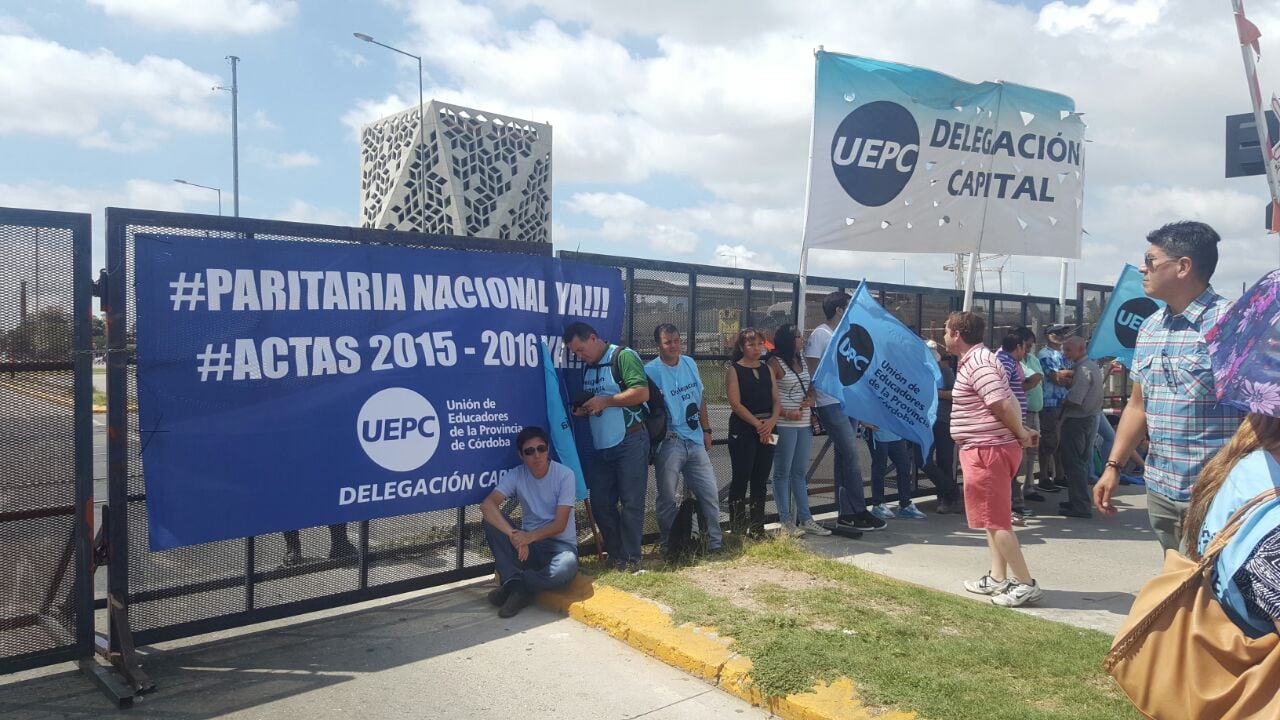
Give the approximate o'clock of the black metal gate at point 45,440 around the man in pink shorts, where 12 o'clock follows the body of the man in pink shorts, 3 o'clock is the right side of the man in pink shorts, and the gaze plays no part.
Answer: The black metal gate is roughly at 11 o'clock from the man in pink shorts.

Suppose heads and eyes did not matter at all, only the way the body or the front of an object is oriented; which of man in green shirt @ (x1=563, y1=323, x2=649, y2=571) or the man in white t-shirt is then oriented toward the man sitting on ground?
the man in green shirt

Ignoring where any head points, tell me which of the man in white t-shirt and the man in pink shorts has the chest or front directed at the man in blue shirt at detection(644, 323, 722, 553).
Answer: the man in pink shorts

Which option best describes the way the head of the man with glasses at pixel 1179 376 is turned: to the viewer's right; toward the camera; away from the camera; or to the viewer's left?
to the viewer's left

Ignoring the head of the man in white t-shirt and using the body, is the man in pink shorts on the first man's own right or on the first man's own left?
on the first man's own right

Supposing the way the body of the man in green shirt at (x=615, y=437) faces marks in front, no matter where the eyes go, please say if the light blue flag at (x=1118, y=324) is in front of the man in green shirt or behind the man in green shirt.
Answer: behind

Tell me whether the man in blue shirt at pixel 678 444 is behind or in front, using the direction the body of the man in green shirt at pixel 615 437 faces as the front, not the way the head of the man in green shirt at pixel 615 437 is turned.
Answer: behind

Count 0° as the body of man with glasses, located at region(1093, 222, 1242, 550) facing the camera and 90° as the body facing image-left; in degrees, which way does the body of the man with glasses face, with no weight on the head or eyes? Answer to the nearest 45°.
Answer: approximately 45°

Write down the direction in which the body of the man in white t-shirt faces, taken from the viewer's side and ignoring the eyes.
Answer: to the viewer's right
